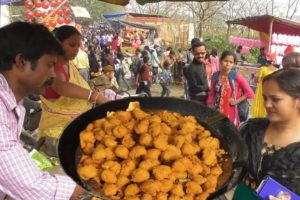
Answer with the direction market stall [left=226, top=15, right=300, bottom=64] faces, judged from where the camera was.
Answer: facing the viewer and to the left of the viewer

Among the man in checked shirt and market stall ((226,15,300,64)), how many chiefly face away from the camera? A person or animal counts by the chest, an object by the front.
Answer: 0

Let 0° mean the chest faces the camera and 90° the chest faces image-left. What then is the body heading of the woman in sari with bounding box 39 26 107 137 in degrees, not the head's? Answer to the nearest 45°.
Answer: approximately 270°

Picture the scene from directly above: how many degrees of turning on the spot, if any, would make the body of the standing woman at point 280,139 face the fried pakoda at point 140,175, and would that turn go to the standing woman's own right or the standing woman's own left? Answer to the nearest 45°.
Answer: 0° — they already face it

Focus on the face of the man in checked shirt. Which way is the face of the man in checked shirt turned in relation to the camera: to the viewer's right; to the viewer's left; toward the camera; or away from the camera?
to the viewer's right

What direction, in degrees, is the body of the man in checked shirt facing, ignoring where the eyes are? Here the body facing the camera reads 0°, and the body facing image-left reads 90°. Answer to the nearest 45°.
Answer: approximately 270°
